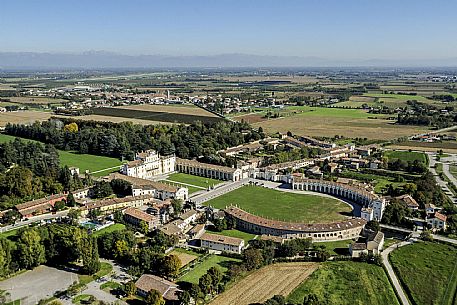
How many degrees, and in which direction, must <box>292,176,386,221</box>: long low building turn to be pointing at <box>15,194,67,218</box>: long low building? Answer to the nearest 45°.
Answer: approximately 45° to its right

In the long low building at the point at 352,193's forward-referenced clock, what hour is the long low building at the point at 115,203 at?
the long low building at the point at 115,203 is roughly at 1 o'clock from the long low building at the point at 352,193.

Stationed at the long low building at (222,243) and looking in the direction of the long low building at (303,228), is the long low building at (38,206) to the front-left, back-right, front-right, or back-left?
back-left

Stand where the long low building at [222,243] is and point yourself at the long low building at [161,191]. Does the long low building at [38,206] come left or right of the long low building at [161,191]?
left

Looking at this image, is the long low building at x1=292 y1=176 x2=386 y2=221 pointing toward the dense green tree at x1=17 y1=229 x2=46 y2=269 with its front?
yes

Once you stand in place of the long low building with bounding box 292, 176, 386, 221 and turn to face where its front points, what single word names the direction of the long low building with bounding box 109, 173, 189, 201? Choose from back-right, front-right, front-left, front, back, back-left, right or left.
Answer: front-right

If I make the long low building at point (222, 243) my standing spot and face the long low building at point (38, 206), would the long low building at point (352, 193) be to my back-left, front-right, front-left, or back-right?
back-right

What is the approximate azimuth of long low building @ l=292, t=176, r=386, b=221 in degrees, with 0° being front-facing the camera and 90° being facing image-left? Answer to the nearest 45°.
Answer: approximately 45°

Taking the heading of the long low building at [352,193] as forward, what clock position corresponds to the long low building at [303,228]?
the long low building at [303,228] is roughly at 11 o'clock from the long low building at [352,193].
